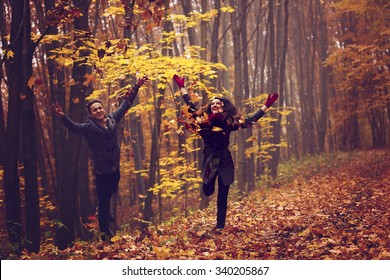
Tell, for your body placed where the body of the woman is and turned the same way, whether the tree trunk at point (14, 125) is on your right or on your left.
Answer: on your right

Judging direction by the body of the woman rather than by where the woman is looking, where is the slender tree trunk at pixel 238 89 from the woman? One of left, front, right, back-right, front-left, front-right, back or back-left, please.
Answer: back

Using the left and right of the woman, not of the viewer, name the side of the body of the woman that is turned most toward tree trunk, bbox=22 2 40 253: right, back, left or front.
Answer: right

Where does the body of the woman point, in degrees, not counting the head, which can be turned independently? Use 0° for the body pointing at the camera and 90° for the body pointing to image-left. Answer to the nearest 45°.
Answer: approximately 0°

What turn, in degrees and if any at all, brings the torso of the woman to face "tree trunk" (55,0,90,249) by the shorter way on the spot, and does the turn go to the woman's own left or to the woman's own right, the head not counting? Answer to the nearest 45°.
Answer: approximately 135° to the woman's own right
